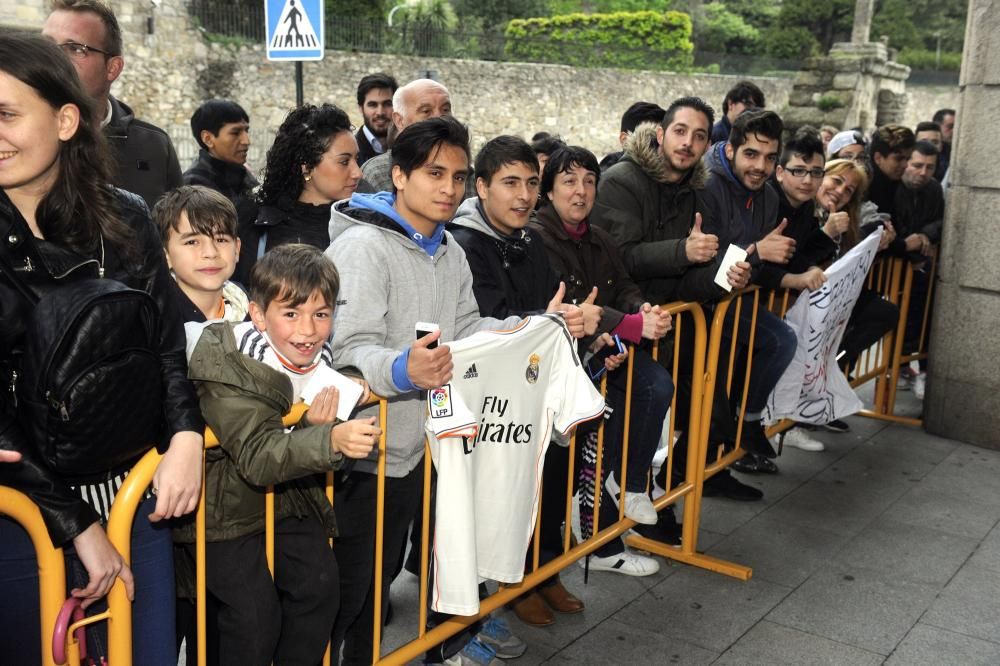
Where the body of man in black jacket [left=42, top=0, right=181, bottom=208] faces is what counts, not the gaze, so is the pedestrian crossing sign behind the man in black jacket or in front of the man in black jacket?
behind

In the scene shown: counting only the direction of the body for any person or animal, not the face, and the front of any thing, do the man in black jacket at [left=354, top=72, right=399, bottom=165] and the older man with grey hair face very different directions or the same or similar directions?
same or similar directions

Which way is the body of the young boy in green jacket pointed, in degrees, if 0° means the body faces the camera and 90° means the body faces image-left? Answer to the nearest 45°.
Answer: approximately 315°

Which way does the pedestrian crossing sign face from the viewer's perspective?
toward the camera

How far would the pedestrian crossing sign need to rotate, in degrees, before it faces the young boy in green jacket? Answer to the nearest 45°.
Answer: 0° — it already faces them

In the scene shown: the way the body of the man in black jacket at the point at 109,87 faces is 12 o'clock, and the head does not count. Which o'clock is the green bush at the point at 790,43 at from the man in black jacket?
The green bush is roughly at 6 o'clock from the man in black jacket.

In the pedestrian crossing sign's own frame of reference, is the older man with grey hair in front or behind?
in front

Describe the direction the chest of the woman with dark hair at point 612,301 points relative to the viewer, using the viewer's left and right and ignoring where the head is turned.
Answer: facing the viewer and to the right of the viewer

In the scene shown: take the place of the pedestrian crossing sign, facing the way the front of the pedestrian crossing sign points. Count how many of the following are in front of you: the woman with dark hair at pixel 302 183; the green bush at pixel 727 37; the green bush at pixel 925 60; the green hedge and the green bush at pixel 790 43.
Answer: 1

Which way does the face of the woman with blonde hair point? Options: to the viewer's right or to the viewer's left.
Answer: to the viewer's left

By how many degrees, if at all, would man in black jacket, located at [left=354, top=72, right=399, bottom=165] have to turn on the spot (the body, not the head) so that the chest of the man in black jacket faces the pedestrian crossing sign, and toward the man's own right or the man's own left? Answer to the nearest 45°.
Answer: approximately 180°

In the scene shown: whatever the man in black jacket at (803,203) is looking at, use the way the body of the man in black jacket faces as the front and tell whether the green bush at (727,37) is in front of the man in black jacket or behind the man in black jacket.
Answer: behind

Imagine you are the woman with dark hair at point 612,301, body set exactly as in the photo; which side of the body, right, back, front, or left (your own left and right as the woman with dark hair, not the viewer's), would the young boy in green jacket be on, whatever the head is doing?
right

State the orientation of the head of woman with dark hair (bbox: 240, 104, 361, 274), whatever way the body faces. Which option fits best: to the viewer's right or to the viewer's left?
to the viewer's right
